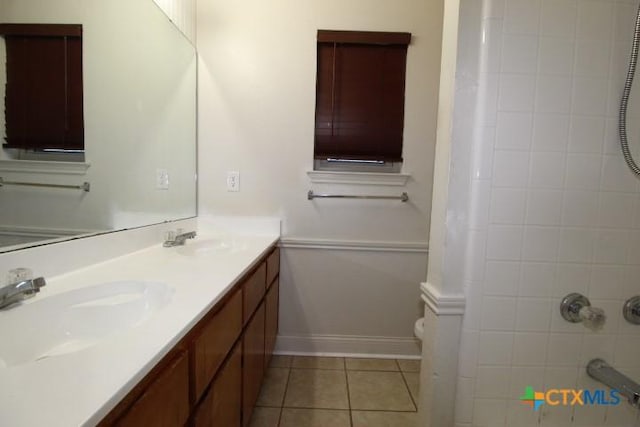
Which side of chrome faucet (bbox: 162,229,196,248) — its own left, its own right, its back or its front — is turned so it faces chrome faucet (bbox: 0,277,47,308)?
right

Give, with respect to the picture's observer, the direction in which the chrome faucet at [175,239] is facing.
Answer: facing to the right of the viewer
